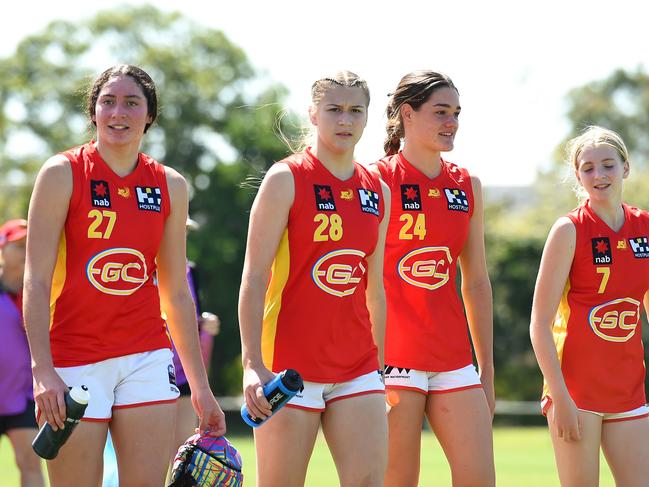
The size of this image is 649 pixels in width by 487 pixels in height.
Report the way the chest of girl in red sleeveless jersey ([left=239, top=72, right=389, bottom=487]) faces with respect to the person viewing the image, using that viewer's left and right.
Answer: facing the viewer and to the right of the viewer

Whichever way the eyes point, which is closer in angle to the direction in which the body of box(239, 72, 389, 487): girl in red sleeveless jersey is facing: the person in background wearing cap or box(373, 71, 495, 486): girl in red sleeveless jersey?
the girl in red sleeveless jersey

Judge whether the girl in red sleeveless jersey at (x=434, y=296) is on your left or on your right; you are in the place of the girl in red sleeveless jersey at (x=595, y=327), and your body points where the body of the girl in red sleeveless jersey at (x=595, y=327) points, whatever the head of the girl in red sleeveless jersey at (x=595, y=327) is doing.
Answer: on your right

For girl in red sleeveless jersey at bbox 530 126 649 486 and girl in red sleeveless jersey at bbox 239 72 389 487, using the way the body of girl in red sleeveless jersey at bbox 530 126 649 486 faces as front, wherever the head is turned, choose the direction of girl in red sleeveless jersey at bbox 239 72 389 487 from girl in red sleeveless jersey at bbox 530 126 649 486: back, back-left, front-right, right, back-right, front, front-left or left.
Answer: right

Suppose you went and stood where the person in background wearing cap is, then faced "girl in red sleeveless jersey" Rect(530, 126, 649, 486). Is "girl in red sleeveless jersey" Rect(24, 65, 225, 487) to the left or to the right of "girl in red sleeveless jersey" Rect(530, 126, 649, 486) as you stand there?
right

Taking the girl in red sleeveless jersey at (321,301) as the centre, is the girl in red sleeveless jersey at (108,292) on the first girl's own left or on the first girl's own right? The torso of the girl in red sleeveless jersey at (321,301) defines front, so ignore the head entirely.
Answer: on the first girl's own right

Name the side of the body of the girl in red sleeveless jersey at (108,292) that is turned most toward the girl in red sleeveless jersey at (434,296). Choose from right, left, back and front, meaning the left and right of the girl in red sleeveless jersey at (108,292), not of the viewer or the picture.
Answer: left

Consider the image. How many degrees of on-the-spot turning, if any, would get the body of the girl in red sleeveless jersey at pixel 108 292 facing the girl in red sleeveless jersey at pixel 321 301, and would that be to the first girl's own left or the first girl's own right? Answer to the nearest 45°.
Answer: approximately 90° to the first girl's own left
